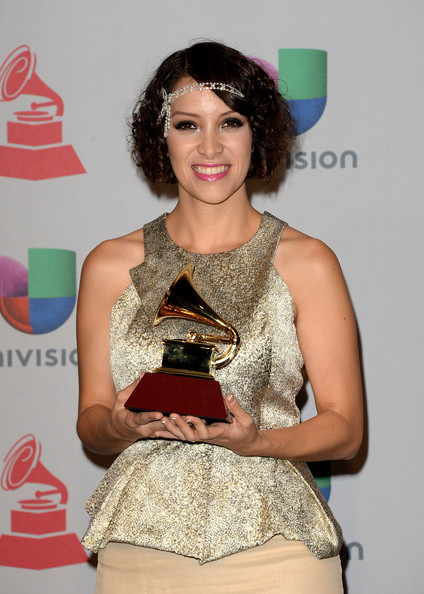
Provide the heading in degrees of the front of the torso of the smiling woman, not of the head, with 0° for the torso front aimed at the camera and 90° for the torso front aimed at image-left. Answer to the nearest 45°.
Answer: approximately 0°
